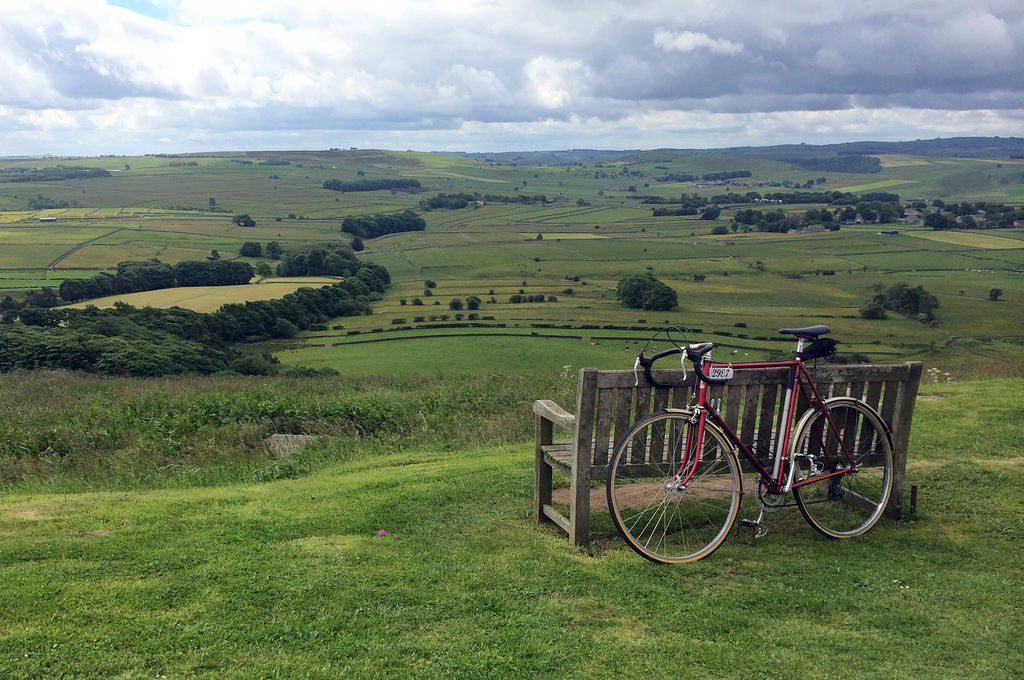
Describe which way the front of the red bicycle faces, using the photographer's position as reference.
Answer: facing the viewer and to the left of the viewer

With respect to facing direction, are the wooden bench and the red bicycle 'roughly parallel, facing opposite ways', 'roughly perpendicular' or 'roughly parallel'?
roughly perpendicular
